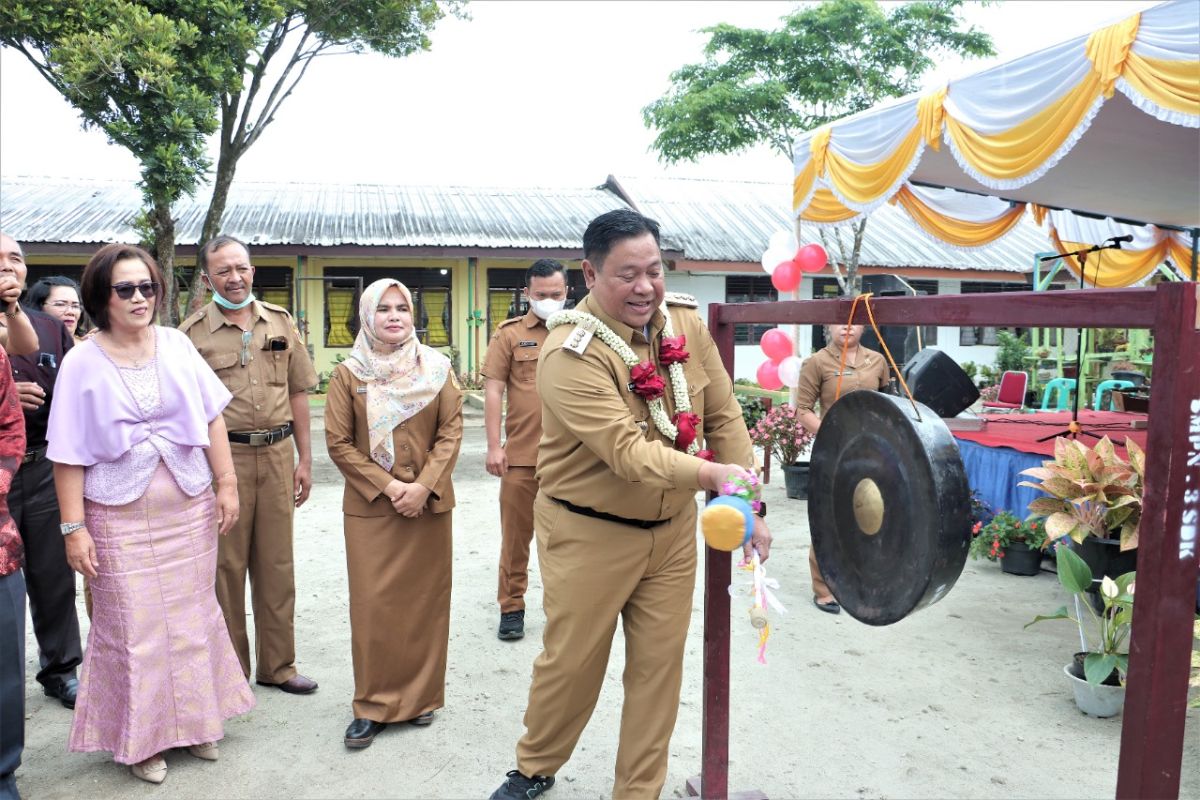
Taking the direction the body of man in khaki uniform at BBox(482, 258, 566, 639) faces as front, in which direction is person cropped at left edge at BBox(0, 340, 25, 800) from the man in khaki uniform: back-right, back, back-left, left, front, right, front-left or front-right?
front-right

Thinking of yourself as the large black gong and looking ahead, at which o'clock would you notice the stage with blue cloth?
The stage with blue cloth is roughly at 5 o'clock from the large black gong.

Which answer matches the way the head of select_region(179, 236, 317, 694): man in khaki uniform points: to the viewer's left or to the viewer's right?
to the viewer's right

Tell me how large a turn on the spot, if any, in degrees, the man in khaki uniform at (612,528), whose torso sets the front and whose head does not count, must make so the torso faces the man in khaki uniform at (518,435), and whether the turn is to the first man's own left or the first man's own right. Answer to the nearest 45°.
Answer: approximately 135° to the first man's own left

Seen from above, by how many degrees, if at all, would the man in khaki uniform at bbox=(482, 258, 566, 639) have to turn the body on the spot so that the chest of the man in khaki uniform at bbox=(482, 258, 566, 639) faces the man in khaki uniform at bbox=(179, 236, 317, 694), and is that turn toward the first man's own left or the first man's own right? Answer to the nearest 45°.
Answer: approximately 45° to the first man's own right

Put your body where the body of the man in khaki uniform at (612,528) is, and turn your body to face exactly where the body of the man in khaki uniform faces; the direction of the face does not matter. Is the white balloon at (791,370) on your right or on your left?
on your left

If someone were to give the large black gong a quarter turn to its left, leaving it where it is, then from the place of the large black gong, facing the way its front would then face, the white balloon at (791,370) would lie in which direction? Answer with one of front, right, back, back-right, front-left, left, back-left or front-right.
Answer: back-left

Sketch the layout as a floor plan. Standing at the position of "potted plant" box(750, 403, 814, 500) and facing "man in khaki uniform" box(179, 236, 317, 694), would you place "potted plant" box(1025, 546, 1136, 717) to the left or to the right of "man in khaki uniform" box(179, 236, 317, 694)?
left

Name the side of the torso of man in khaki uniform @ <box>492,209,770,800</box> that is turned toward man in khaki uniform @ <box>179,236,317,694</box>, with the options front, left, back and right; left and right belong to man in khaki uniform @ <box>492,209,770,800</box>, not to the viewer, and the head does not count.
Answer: back

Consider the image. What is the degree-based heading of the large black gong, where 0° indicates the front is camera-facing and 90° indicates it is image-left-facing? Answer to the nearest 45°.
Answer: approximately 45°

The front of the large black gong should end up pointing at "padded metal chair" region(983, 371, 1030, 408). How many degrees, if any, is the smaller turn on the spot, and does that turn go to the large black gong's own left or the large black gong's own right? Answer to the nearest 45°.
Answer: approximately 135° to the large black gong's own right

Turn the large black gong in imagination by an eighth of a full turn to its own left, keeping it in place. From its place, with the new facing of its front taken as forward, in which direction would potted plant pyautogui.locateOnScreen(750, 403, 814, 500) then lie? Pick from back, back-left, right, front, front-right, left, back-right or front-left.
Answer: back

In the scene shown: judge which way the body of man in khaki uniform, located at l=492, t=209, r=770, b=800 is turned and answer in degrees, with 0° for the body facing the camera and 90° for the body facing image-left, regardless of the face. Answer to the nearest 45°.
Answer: approximately 315°
